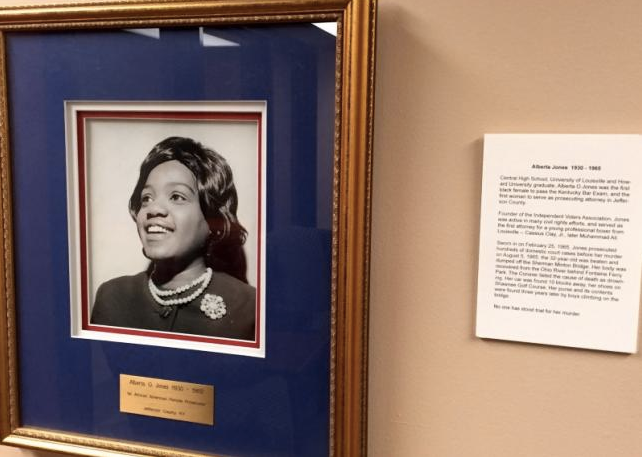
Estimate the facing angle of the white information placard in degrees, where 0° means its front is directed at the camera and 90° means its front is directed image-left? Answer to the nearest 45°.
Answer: approximately 0°
